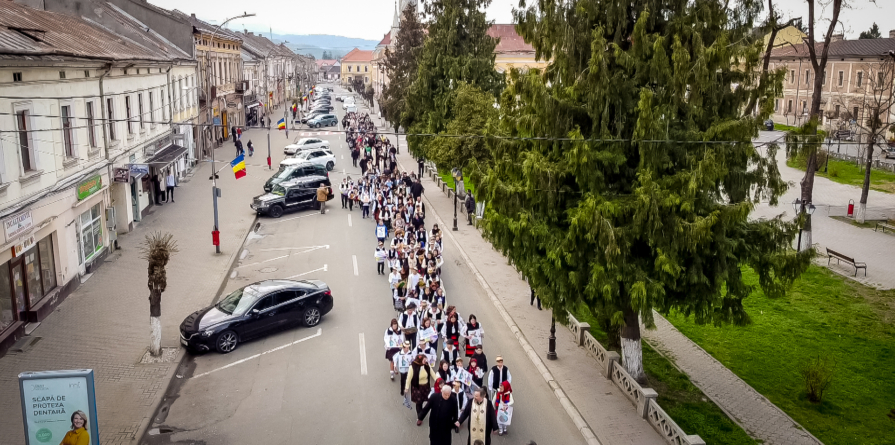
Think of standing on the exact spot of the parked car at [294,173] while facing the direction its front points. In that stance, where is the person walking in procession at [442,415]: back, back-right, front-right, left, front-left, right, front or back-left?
front-left

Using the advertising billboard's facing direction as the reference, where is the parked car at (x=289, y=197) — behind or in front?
behind

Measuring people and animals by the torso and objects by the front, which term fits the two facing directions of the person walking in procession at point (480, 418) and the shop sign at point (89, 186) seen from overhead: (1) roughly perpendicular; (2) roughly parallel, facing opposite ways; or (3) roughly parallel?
roughly perpendicular

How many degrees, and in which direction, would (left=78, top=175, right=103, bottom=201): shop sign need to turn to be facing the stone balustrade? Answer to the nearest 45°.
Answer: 0° — it already faces it

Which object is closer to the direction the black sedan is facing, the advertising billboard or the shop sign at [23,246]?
the advertising billboard

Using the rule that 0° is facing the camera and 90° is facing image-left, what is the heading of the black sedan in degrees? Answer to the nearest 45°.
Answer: approximately 45°

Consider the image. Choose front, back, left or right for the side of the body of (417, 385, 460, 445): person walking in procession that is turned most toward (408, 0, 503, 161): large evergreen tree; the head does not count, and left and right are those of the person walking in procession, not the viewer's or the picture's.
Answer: back

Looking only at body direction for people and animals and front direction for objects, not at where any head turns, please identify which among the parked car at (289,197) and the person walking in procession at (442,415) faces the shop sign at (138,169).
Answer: the parked car

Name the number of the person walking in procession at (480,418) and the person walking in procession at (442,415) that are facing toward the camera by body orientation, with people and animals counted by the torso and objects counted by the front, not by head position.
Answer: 2

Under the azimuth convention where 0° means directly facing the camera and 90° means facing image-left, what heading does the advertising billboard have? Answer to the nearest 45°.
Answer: approximately 0°

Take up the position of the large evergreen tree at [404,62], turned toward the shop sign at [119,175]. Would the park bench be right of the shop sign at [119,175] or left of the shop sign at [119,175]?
left

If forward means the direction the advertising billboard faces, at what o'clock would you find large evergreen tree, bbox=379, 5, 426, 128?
The large evergreen tree is roughly at 7 o'clock from the advertising billboard.

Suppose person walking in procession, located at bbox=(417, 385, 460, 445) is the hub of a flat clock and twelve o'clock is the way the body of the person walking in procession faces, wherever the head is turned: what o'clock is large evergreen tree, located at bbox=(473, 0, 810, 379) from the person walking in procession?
The large evergreen tree is roughly at 8 o'clock from the person walking in procession.

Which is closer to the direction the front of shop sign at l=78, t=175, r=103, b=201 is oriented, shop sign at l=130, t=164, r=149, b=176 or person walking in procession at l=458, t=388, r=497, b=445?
the person walking in procession
